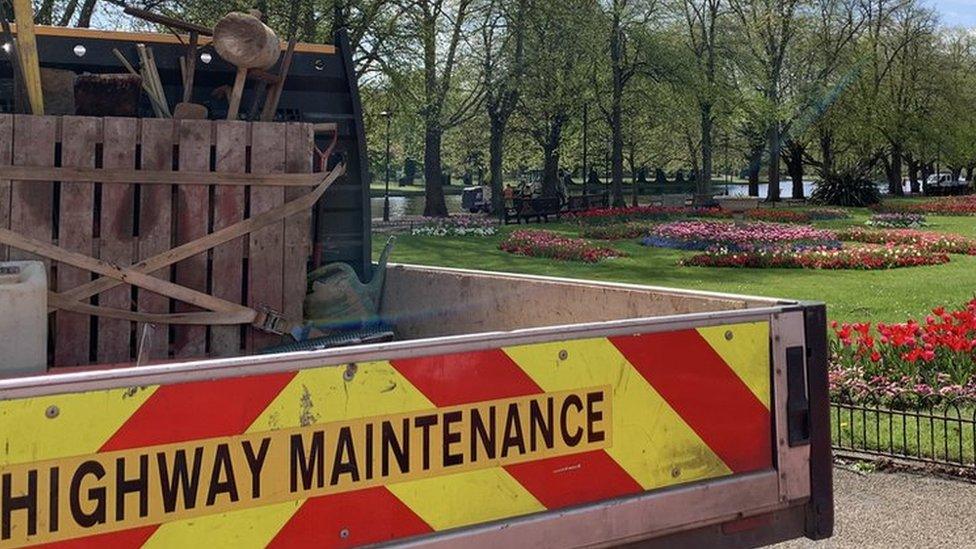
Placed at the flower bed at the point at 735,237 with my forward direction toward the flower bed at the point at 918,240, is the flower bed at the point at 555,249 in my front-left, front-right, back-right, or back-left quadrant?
back-right

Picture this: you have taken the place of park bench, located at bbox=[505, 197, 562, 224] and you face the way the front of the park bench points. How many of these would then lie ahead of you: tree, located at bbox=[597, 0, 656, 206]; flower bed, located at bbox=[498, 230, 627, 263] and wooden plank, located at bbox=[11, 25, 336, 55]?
2

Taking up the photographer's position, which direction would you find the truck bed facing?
facing away from the viewer and to the left of the viewer

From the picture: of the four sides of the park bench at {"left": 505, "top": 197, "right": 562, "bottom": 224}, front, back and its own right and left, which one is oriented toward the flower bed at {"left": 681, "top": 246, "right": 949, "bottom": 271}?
front

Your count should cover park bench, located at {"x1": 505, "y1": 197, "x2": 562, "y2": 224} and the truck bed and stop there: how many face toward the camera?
1

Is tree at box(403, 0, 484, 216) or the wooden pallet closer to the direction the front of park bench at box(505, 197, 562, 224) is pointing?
the wooden pallet

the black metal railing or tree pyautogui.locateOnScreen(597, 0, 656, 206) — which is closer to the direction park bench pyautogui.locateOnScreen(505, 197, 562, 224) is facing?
the black metal railing

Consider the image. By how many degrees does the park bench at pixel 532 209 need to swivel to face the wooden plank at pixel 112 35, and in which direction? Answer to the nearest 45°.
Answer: approximately 180°

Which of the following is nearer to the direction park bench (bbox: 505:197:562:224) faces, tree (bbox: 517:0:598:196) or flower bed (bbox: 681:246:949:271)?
the flower bed

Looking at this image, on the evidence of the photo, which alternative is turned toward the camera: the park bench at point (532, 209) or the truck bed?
the park bench
